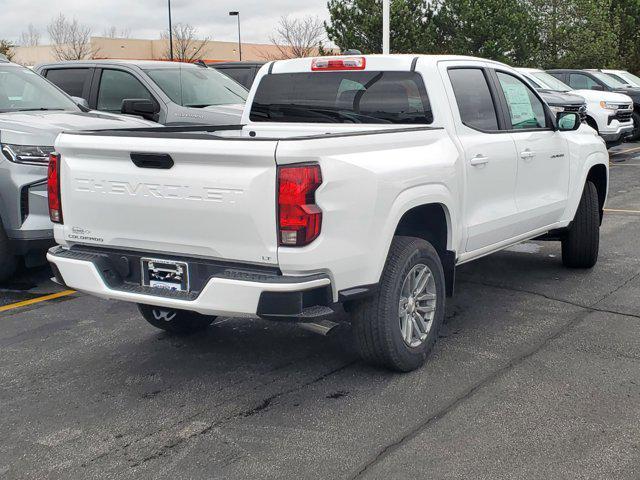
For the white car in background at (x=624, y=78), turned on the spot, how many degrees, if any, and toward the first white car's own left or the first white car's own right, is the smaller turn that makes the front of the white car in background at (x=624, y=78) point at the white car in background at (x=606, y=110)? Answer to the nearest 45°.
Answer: approximately 45° to the first white car's own right

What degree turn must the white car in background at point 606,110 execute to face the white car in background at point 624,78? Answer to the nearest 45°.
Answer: approximately 135° to its left

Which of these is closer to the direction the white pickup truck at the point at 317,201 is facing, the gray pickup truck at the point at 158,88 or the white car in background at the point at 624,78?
the white car in background

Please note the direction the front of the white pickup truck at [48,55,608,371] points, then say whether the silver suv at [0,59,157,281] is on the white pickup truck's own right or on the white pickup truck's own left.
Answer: on the white pickup truck's own left

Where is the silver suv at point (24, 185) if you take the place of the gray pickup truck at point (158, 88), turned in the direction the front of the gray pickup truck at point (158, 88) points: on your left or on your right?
on your right

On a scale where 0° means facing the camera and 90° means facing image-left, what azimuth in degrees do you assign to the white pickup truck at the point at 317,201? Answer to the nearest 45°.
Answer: approximately 225°

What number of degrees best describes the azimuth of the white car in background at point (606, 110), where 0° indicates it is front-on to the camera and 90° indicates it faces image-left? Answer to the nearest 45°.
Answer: approximately 315°

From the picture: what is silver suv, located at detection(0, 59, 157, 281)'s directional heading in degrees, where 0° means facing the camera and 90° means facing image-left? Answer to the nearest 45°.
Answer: approximately 315°
